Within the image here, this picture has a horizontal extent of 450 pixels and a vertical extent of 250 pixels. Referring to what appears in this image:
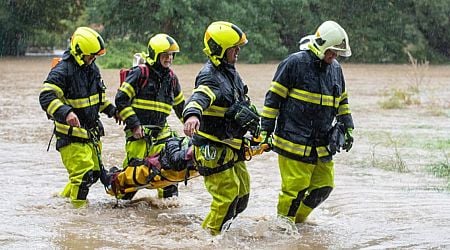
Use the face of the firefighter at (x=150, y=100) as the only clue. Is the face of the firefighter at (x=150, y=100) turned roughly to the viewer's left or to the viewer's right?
to the viewer's right

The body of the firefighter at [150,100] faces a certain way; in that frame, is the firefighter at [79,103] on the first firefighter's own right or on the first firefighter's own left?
on the first firefighter's own right

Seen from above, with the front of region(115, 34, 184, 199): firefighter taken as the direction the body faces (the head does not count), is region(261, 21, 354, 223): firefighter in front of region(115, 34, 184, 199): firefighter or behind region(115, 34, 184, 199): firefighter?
in front

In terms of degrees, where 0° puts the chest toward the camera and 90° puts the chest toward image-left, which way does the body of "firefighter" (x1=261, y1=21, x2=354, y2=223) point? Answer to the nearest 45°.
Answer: approximately 315°

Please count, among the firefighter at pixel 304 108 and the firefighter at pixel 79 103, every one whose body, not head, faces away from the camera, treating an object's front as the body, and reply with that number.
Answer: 0

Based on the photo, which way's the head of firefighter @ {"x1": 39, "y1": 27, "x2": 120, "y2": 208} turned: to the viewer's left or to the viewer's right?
to the viewer's right
